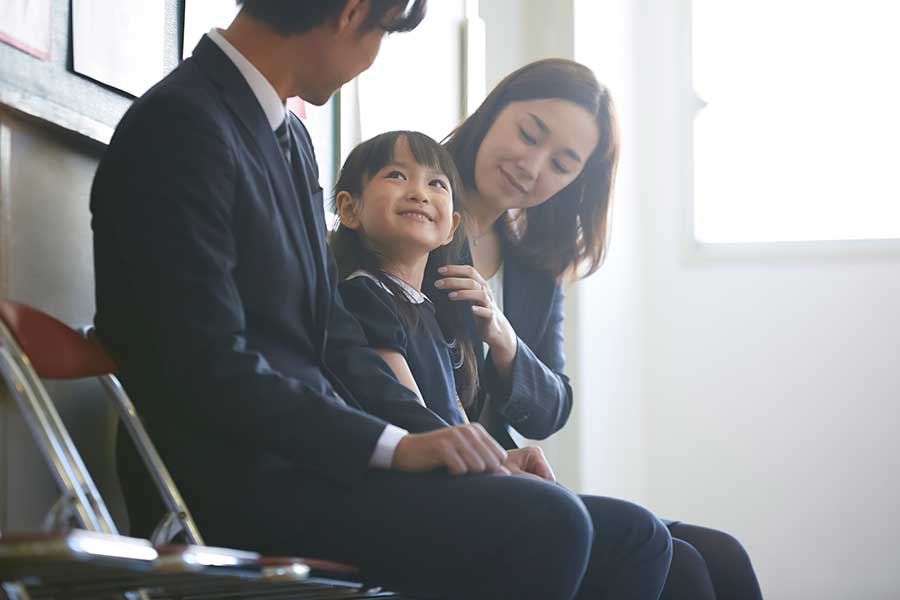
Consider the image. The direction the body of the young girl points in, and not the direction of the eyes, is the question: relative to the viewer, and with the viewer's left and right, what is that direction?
facing the viewer and to the right of the viewer

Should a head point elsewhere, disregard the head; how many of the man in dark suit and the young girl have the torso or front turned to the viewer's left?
0

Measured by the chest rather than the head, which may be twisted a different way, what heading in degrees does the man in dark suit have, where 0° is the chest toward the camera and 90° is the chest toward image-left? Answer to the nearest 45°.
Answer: approximately 270°

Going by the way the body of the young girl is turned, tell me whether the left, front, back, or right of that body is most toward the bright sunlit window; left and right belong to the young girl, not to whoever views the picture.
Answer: left

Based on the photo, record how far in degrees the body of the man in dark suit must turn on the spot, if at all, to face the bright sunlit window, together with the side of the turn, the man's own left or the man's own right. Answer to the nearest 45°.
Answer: approximately 45° to the man's own left

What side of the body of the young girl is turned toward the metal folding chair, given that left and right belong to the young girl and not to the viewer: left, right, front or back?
right

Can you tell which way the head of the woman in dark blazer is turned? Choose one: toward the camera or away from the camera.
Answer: toward the camera
